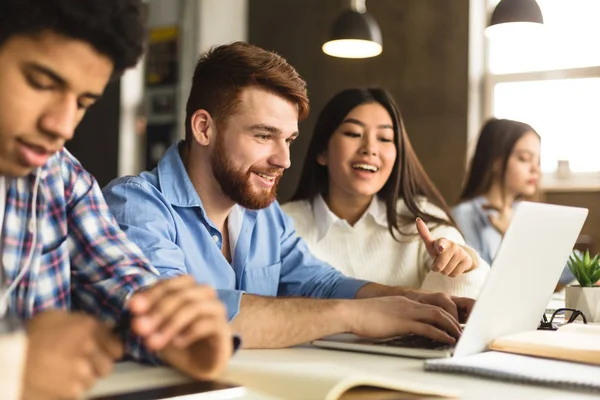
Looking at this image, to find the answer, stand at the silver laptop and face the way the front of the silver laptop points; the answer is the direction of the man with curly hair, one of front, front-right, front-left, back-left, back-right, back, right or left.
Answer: left

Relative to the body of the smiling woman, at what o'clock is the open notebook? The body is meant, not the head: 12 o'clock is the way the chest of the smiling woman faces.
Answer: The open notebook is roughly at 12 o'clock from the smiling woman.

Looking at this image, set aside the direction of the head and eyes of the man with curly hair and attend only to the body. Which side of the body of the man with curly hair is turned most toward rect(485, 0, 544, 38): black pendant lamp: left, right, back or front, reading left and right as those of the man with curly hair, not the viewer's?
left

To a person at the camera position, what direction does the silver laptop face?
facing away from the viewer and to the left of the viewer

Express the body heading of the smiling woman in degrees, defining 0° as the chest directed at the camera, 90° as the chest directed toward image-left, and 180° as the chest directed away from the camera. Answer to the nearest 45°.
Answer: approximately 0°

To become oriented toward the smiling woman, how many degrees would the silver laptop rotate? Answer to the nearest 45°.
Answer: approximately 45° to its right

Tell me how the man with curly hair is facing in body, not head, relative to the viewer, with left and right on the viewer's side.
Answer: facing the viewer and to the right of the viewer

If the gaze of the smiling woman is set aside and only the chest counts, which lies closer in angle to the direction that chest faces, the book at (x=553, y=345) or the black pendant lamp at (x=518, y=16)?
the book

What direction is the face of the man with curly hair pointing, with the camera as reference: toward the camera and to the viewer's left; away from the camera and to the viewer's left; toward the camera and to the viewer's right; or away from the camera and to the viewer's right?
toward the camera and to the viewer's right

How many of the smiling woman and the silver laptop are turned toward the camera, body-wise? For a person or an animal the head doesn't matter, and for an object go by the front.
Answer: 1
